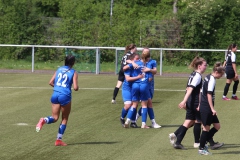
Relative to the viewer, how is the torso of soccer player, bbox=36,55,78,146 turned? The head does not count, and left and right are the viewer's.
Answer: facing away from the viewer and to the right of the viewer

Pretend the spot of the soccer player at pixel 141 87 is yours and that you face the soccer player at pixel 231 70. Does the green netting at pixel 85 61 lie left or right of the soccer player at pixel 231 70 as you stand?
left

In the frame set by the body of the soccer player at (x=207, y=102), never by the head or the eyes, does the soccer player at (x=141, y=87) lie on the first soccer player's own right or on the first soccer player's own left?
on the first soccer player's own left
